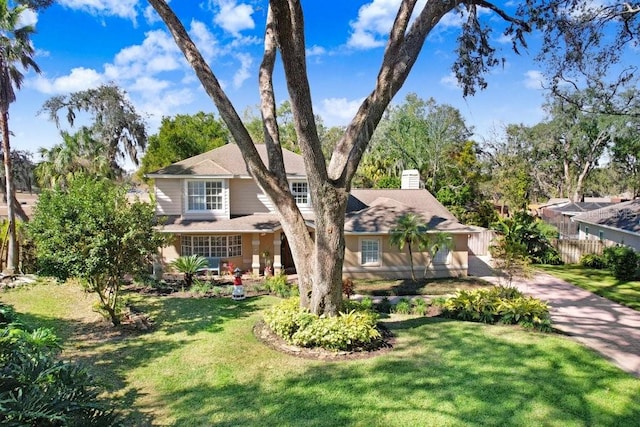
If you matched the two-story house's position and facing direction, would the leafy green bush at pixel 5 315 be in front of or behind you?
in front

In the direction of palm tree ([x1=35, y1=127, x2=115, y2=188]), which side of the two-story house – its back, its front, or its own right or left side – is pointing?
right

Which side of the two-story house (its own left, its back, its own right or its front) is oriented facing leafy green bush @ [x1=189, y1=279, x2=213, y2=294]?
front

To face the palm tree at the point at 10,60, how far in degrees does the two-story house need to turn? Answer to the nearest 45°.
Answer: approximately 45° to its right

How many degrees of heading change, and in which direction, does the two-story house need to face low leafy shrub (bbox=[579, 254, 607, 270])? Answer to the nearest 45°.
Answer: approximately 90° to its left

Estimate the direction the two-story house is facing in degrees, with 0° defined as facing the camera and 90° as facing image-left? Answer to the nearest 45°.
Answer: approximately 0°

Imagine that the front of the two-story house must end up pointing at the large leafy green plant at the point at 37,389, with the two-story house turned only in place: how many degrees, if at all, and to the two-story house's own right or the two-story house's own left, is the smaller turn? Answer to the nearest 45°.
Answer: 0° — it already faces it

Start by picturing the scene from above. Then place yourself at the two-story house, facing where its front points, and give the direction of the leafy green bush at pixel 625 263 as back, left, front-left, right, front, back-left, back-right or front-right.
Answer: left

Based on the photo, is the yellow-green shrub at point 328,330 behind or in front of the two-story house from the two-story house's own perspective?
in front
